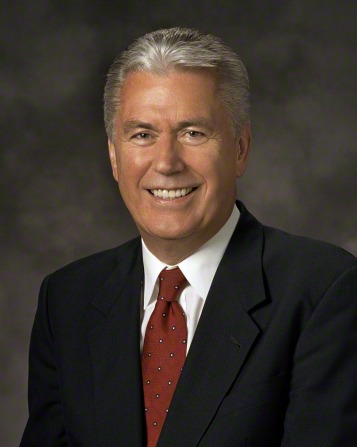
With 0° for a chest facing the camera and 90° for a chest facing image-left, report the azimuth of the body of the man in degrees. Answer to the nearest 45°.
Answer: approximately 45°
